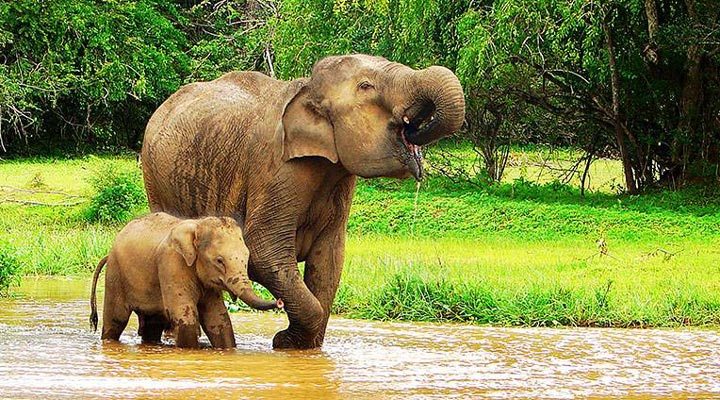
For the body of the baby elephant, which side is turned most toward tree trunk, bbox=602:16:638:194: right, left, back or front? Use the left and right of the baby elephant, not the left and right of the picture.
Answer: left

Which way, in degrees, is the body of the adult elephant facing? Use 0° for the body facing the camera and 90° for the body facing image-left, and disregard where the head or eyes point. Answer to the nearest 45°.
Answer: approximately 315°

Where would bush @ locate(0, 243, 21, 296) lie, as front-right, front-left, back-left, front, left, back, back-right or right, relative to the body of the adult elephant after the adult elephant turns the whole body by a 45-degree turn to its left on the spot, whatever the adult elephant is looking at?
back-left

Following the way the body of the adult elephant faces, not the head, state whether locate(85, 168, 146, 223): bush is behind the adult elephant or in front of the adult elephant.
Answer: behind

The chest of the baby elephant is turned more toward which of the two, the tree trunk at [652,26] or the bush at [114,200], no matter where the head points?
the tree trunk

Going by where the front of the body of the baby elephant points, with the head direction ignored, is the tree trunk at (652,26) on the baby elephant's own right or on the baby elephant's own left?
on the baby elephant's own left

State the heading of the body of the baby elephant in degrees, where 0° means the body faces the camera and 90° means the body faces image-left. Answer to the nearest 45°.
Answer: approximately 315°
